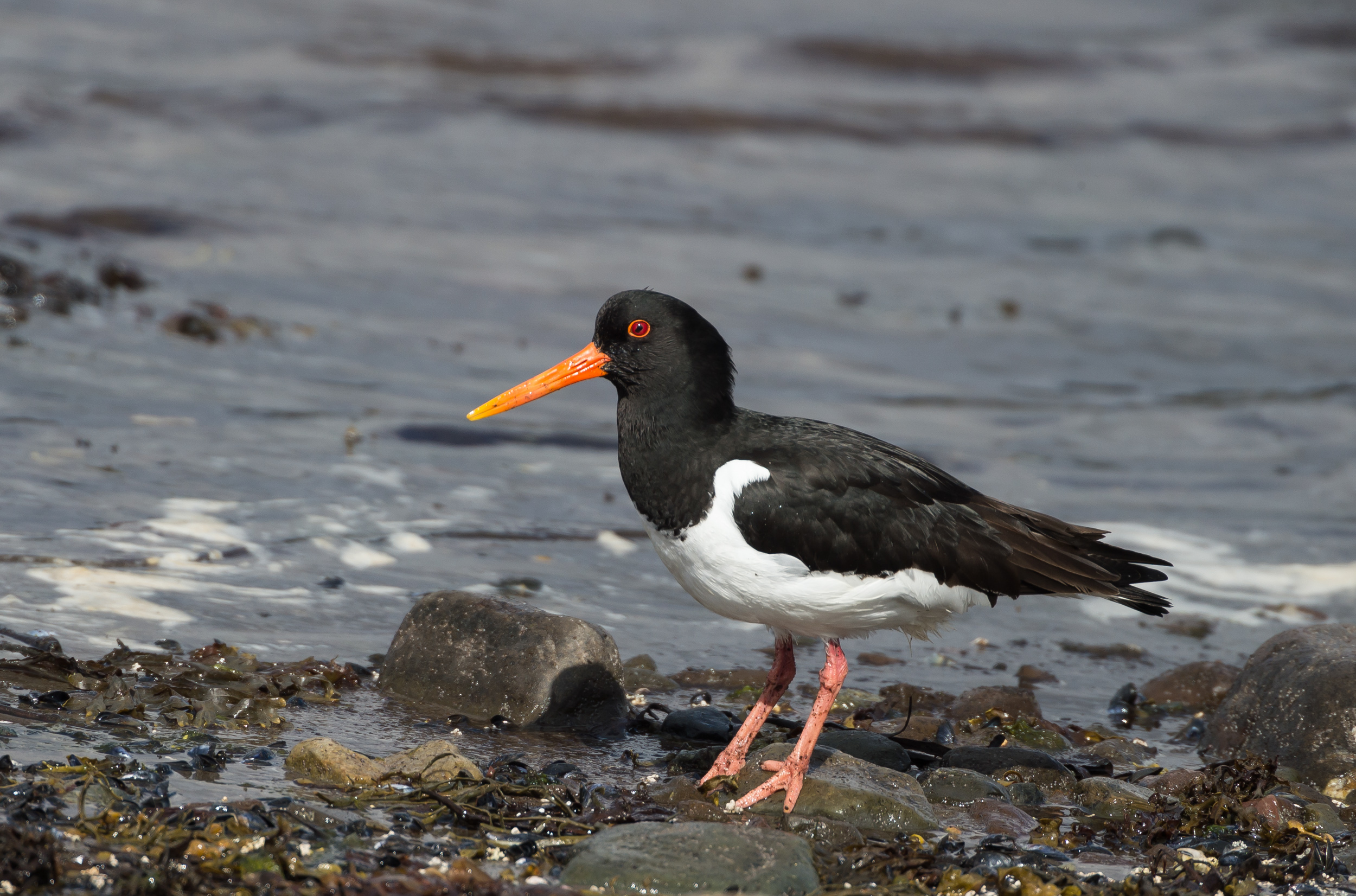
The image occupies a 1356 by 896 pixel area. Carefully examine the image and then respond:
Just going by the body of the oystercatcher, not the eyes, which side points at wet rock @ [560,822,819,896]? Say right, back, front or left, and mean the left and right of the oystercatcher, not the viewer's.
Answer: left

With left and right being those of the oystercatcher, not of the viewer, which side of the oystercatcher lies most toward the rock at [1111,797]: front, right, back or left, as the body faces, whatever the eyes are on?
back

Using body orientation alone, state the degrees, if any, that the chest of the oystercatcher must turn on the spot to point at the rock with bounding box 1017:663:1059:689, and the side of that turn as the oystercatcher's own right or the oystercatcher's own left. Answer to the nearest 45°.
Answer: approximately 135° to the oystercatcher's own right

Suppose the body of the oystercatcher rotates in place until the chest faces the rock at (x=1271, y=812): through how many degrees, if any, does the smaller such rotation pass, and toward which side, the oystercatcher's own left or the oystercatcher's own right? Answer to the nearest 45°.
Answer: approximately 180°

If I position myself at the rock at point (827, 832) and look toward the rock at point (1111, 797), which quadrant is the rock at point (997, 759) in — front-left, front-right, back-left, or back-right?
front-left

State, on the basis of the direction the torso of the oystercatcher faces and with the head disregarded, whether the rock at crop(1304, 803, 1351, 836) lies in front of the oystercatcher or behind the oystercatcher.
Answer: behind

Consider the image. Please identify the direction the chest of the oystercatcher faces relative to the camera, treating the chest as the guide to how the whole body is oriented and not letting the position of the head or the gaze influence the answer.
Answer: to the viewer's left

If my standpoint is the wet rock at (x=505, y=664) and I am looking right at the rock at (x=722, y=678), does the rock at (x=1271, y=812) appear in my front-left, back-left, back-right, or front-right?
front-right

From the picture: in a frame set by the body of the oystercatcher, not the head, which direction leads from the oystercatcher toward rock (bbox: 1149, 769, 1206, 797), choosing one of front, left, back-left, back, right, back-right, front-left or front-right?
back

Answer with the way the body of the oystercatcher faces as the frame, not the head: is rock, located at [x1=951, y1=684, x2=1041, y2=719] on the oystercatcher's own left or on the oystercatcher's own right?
on the oystercatcher's own right

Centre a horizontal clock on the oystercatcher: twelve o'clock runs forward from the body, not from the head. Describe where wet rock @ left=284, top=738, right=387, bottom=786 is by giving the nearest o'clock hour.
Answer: The wet rock is roughly at 11 o'clock from the oystercatcher.
